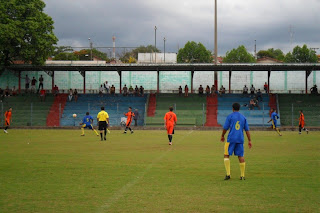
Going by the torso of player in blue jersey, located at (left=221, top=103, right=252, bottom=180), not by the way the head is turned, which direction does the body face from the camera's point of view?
away from the camera
